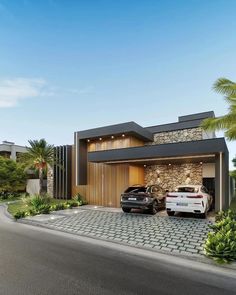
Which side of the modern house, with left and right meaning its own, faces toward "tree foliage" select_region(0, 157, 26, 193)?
right

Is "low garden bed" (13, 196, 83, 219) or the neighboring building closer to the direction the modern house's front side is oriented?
the low garden bed

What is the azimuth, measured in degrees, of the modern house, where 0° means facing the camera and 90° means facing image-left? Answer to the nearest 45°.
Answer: approximately 45°
